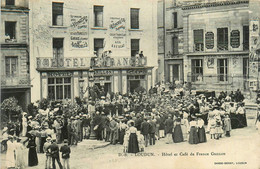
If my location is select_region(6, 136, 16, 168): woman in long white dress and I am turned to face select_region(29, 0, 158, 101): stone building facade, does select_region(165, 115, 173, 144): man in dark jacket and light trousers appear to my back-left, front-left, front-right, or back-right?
front-right

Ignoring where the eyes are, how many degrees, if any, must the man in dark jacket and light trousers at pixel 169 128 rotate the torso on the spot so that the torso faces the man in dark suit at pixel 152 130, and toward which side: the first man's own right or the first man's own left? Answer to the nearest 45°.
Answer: approximately 135° to the first man's own left

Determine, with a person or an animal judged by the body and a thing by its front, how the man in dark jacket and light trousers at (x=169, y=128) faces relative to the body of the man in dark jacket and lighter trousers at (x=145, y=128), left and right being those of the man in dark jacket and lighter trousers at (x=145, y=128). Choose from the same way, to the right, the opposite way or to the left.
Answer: the same way

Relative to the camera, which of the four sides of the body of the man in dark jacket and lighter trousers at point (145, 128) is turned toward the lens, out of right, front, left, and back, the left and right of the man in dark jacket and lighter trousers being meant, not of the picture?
back

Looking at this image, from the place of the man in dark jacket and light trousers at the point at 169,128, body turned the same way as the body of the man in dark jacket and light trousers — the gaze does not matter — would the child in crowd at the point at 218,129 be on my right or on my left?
on my right

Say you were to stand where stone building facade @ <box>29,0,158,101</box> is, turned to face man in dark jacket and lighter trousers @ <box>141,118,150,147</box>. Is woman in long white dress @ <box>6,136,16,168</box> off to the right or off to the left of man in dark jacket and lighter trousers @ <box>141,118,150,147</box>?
right

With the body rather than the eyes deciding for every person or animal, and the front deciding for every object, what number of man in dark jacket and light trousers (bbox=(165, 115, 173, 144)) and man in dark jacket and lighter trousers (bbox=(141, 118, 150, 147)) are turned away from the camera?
2

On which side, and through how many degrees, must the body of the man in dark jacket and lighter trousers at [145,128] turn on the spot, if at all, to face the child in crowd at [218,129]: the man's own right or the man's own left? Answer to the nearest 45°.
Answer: approximately 90° to the man's own right
